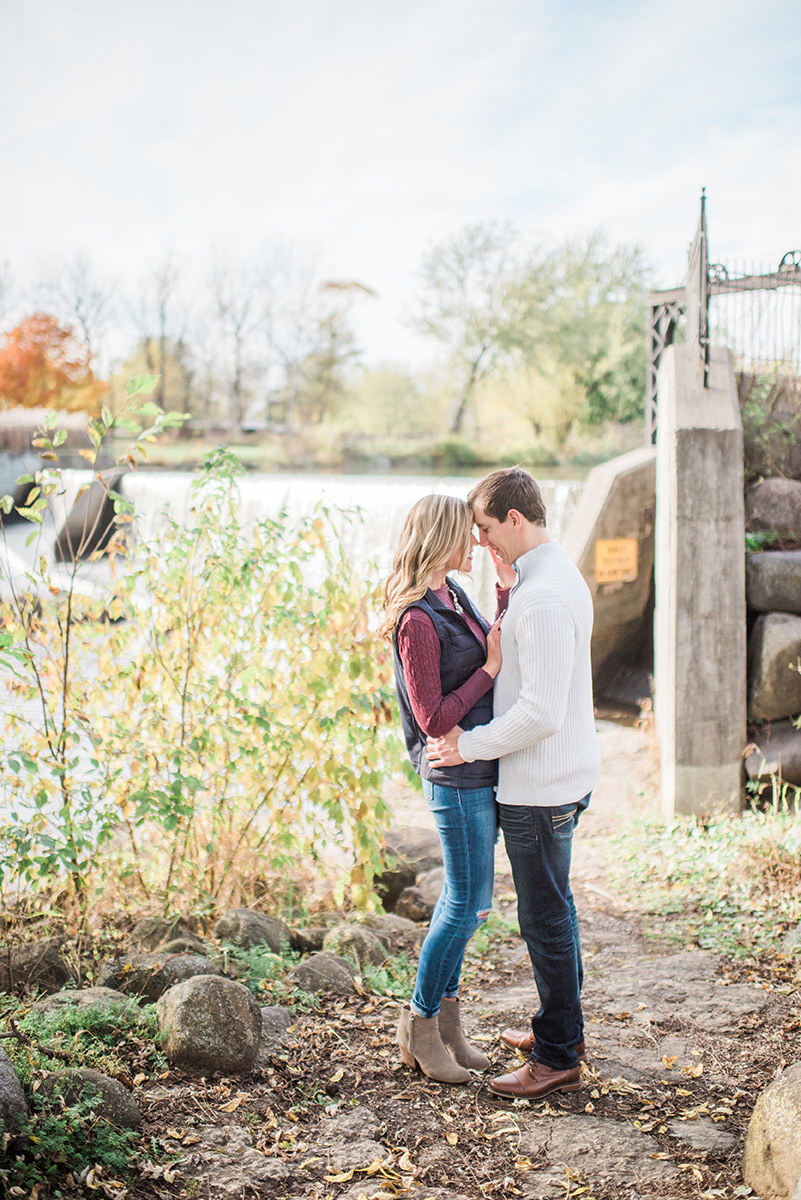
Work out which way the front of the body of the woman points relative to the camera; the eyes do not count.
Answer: to the viewer's right

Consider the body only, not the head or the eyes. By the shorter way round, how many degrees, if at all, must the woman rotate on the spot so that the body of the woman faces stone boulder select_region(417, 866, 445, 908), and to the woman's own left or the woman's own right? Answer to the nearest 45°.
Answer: approximately 90° to the woman's own left

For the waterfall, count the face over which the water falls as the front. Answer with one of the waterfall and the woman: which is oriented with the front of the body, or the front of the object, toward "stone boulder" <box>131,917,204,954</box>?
the waterfall

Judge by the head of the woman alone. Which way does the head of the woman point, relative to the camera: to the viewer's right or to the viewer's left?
to the viewer's right

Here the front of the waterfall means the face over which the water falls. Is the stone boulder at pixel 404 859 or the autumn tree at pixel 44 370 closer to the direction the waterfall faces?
the stone boulder

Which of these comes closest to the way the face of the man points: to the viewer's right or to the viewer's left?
to the viewer's left

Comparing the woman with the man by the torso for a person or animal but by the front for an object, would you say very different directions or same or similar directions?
very different directions

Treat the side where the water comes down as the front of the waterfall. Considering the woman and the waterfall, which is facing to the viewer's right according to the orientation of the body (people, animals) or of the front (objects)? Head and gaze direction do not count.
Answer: the woman

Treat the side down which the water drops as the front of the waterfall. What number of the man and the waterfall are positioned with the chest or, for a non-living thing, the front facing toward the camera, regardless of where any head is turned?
1

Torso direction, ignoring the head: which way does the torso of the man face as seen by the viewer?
to the viewer's left
